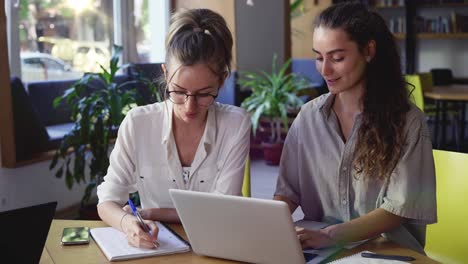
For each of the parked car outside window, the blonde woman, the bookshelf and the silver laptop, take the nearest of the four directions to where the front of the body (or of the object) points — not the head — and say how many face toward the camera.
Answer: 2

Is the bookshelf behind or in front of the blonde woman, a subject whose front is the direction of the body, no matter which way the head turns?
behind
